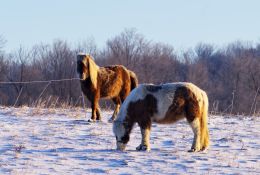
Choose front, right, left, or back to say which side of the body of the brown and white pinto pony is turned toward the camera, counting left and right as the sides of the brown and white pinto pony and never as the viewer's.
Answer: left

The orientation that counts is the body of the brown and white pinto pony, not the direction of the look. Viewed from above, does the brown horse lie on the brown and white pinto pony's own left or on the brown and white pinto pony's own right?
on the brown and white pinto pony's own right

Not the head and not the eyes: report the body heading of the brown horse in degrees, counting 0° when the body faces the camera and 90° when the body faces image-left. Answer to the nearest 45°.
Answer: approximately 45°

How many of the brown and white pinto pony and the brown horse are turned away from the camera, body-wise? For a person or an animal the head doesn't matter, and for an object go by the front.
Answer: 0

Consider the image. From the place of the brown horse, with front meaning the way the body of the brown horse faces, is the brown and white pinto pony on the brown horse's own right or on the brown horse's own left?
on the brown horse's own left
